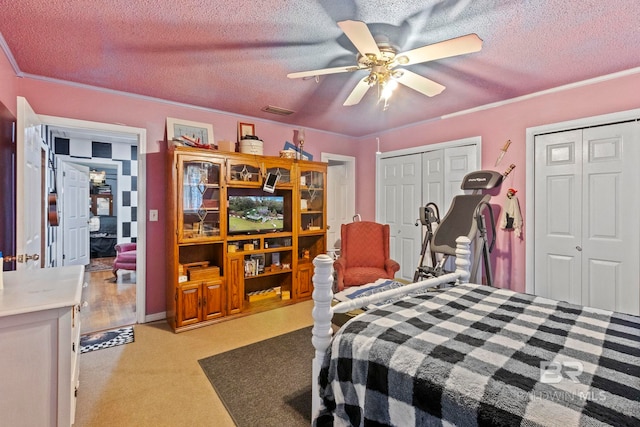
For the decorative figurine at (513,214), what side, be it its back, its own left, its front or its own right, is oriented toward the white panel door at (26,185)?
front

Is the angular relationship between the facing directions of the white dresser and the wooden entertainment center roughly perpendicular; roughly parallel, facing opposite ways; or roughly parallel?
roughly perpendicular

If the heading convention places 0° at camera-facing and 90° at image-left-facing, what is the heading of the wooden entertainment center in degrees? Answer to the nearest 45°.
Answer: approximately 315°

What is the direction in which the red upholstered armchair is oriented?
toward the camera

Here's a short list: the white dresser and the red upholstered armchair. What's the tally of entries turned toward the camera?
1

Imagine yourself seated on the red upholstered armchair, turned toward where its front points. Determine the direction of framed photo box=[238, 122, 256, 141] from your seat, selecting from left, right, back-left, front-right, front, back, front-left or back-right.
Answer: right

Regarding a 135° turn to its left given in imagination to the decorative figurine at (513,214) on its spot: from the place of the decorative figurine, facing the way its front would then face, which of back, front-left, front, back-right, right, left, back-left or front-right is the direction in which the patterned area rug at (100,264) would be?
back

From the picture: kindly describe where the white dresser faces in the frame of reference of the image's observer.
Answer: facing to the right of the viewer

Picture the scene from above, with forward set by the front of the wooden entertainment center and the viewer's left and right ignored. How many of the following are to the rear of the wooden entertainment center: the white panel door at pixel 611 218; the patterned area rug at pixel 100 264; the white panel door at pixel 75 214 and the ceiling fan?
2

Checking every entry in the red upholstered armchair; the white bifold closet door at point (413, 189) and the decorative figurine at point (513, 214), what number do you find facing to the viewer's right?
0

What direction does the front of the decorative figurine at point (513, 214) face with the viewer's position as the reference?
facing the viewer and to the left of the viewer

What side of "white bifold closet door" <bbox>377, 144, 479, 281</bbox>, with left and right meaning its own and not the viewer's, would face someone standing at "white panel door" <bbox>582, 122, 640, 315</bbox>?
left
